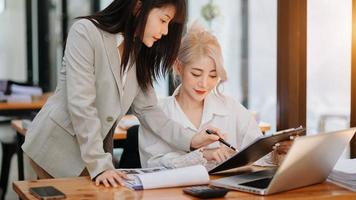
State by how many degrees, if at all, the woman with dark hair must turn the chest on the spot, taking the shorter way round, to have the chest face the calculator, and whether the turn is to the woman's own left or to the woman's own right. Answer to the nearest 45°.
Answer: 0° — they already face it

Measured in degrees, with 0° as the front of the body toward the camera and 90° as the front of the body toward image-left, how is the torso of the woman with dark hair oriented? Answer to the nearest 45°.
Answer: approximately 315°

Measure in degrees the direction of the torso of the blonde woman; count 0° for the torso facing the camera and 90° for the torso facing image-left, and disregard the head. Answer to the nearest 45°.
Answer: approximately 0°

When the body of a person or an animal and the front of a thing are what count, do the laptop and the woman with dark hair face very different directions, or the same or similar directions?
very different directions
